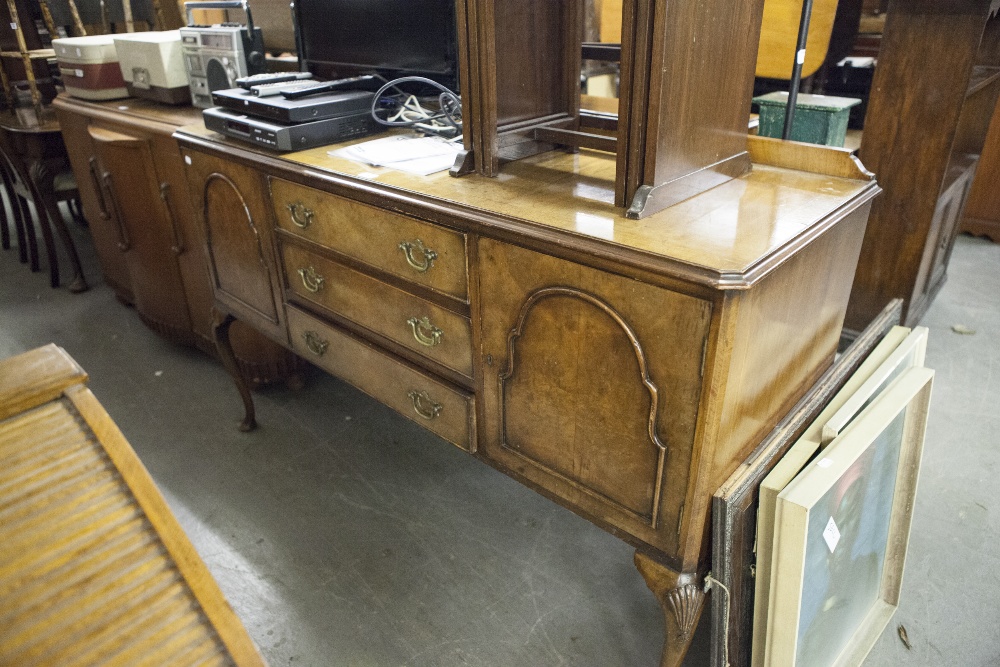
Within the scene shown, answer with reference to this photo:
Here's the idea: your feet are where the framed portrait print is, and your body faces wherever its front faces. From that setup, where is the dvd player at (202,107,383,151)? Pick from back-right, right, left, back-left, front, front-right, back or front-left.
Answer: back-right

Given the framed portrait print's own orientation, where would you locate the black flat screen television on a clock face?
The black flat screen television is roughly at 5 o'clock from the framed portrait print.

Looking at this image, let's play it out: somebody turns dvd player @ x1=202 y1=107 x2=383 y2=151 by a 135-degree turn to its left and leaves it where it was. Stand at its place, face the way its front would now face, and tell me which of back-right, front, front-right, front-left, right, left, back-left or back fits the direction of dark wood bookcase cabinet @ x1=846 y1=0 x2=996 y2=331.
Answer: front

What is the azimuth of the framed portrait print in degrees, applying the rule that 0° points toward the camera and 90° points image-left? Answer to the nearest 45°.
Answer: approximately 315°

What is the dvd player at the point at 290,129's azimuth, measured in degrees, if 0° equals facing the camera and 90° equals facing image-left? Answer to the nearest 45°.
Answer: approximately 45°

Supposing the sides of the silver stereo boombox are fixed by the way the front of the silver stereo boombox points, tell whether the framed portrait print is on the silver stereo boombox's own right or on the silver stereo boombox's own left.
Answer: on the silver stereo boombox's own left

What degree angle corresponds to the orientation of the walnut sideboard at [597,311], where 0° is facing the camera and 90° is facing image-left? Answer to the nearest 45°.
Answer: approximately 45°

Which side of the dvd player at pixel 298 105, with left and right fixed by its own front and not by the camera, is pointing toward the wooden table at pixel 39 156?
right
